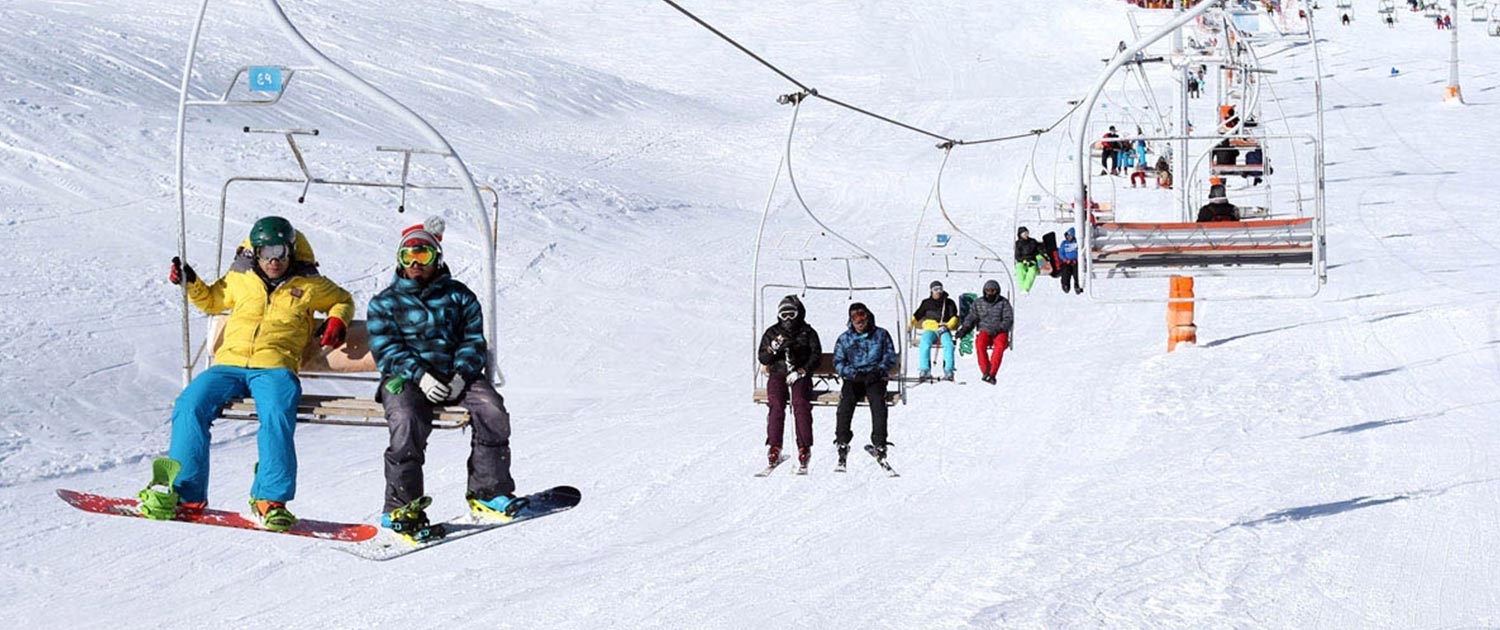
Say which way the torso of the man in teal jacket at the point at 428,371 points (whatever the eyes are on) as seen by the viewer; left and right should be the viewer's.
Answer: facing the viewer

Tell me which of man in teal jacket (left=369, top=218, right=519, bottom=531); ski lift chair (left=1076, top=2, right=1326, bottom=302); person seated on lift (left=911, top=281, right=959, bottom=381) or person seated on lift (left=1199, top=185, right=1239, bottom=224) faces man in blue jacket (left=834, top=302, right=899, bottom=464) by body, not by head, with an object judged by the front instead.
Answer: person seated on lift (left=911, top=281, right=959, bottom=381)

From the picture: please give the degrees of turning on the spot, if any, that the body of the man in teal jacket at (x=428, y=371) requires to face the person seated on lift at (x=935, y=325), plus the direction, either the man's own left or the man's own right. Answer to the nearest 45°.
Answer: approximately 135° to the man's own left

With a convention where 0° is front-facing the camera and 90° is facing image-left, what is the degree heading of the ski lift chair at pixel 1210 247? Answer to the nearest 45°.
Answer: approximately 180°

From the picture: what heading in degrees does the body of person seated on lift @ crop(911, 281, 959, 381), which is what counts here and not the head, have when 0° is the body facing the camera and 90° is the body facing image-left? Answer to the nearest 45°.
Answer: approximately 0°

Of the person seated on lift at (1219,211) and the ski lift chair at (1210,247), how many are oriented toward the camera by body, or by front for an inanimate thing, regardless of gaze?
0

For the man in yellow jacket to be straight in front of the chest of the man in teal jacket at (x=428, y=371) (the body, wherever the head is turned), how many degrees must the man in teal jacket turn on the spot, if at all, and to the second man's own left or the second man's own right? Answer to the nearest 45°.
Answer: approximately 135° to the second man's own right

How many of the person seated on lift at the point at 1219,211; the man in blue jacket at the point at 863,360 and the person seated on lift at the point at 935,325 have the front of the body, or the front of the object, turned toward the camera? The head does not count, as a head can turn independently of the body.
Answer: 2

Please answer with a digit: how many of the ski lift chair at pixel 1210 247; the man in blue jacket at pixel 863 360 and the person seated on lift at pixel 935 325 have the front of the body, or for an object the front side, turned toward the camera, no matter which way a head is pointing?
2

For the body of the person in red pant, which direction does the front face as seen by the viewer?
toward the camera

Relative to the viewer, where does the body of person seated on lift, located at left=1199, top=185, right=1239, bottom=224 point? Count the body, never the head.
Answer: away from the camera

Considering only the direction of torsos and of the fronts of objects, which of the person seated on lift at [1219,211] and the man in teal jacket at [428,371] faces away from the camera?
the person seated on lift

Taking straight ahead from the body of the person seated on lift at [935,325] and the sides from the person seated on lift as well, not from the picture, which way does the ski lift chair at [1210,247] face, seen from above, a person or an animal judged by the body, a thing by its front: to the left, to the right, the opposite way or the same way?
the opposite way

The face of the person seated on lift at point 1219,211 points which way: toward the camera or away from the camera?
away from the camera

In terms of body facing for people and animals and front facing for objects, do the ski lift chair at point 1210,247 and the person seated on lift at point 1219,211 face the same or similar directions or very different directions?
same or similar directions
